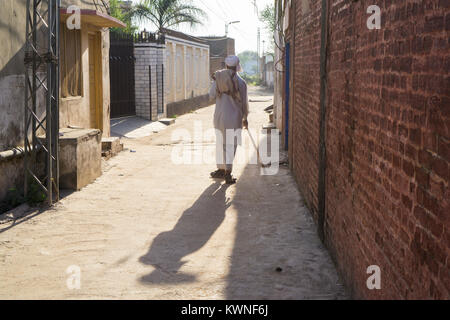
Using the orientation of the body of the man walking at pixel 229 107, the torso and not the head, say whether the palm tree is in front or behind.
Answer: in front

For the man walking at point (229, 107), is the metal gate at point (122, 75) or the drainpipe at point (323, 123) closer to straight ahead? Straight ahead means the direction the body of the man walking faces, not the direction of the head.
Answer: the metal gate

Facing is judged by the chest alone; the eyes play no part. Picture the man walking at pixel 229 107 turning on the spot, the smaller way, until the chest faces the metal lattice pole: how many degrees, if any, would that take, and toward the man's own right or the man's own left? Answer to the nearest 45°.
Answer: approximately 135° to the man's own left

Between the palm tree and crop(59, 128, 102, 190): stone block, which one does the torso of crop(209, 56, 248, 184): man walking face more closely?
the palm tree

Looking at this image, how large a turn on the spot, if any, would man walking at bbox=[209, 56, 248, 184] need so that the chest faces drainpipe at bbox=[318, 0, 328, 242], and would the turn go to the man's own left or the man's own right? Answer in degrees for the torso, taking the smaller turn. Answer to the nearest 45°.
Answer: approximately 180°

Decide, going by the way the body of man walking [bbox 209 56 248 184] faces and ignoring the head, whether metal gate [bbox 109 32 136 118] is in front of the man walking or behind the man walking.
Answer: in front

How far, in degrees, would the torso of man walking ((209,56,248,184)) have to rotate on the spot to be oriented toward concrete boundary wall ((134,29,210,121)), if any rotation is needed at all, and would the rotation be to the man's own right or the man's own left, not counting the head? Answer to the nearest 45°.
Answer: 0° — they already face it

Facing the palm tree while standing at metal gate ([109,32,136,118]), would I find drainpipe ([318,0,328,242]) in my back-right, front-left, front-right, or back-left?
back-right

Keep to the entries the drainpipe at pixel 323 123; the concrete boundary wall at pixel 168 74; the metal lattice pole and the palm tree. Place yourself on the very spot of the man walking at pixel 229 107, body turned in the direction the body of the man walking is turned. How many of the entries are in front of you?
2

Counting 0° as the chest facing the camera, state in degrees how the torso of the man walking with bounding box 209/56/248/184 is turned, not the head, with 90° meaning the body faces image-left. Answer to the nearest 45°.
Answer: approximately 180°

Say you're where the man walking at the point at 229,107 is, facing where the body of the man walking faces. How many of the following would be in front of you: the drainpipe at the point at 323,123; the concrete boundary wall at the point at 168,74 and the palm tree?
2
